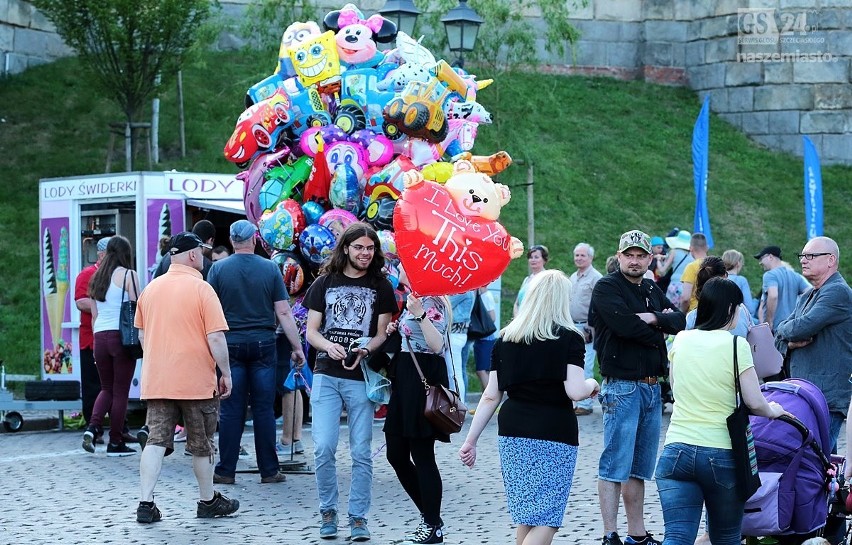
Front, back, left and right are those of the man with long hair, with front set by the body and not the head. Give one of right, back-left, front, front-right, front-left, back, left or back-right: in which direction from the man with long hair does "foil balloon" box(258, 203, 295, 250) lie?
back

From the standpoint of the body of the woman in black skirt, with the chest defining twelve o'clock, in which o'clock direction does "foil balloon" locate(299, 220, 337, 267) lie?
The foil balloon is roughly at 4 o'clock from the woman in black skirt.

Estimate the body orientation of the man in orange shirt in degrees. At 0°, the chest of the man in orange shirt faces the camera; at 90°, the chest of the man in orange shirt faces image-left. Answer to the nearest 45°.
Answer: approximately 225°

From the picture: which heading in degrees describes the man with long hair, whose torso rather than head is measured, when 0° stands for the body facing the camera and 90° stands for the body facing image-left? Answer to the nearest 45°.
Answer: approximately 0°

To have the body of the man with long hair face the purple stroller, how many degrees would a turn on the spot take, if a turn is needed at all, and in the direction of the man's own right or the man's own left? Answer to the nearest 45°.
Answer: approximately 45° to the man's own left

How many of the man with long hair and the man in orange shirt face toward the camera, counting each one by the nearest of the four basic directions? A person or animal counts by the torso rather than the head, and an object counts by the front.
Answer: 1

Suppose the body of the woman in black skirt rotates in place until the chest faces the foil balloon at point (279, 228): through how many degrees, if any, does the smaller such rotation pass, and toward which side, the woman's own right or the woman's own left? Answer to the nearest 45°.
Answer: approximately 135° to the woman's own right

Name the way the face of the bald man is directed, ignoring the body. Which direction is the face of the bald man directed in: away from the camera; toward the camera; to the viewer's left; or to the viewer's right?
to the viewer's left

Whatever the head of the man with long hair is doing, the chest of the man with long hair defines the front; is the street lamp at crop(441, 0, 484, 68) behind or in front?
behind

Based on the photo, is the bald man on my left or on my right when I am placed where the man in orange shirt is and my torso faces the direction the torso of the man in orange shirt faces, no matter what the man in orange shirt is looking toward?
on my right
